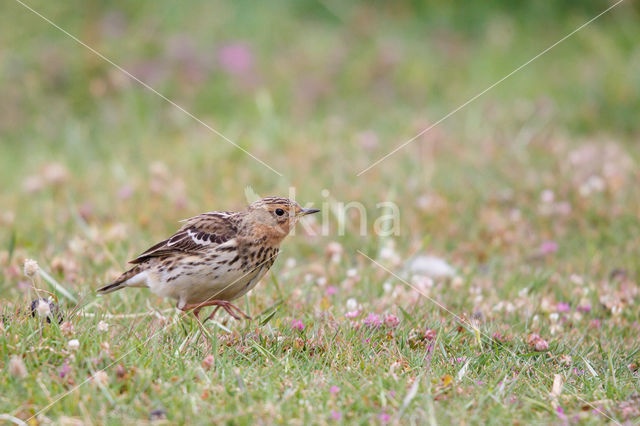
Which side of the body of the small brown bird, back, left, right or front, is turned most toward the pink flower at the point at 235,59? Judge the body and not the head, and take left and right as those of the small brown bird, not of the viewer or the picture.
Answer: left

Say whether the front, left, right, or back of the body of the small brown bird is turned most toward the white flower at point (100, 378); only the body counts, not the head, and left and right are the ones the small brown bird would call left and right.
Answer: right

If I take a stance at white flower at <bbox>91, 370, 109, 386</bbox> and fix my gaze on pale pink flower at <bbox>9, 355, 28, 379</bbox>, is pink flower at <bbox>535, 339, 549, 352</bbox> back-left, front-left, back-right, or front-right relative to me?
back-right

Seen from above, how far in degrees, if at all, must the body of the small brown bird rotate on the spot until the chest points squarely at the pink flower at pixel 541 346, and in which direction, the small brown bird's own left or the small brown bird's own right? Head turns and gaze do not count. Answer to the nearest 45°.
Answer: approximately 45° to the small brown bird's own right

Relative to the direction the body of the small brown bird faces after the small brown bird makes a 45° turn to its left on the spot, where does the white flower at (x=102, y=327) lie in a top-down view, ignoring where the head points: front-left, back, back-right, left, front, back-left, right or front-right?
back

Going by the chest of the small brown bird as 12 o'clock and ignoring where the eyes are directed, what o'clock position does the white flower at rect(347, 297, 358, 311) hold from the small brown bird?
The white flower is roughly at 12 o'clock from the small brown bird.

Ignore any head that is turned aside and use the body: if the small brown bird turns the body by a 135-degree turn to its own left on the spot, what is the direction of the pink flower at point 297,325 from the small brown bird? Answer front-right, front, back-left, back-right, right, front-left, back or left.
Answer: back

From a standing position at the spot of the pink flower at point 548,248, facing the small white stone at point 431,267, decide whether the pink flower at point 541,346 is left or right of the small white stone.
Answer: left

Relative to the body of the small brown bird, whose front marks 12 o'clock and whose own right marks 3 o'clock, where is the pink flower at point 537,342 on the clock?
The pink flower is roughly at 1 o'clock from the small brown bird.

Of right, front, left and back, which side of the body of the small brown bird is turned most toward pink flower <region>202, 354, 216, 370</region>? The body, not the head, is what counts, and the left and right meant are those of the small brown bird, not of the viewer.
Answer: right

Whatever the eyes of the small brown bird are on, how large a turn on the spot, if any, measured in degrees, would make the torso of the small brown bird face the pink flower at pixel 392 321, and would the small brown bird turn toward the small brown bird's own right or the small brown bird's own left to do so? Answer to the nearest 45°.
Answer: approximately 45° to the small brown bird's own right

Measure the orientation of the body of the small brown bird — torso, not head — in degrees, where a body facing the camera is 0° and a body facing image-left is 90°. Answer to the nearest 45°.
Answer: approximately 270°

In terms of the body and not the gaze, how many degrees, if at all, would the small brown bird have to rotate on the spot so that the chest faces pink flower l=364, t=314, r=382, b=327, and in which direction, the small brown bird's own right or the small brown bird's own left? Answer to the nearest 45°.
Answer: approximately 45° to the small brown bird's own right

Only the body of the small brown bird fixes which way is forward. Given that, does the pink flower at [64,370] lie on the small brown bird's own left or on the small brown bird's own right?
on the small brown bird's own right
